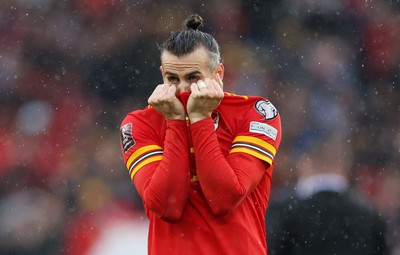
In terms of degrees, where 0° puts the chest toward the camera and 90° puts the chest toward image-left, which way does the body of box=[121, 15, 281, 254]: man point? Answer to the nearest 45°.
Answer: approximately 0°

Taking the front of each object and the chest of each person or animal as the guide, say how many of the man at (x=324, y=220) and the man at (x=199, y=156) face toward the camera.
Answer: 1

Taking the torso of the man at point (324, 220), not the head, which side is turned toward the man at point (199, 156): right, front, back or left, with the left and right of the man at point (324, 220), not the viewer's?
back

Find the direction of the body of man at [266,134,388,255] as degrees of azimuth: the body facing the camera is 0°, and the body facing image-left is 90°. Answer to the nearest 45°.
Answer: approximately 180°

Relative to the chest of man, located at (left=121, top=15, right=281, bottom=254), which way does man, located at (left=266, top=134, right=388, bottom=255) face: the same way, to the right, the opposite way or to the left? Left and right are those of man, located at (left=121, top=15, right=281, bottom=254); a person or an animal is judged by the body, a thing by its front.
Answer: the opposite way
